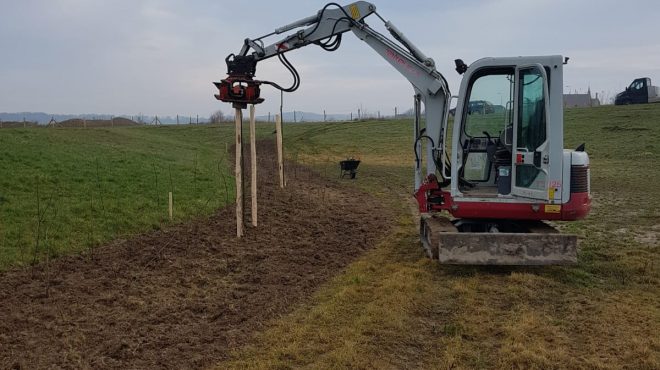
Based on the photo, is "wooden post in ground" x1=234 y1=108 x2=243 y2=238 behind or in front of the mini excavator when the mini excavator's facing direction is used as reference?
in front

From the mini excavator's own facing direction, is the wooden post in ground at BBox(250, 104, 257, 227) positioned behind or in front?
in front

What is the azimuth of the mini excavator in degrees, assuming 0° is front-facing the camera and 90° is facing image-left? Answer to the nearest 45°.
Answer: approximately 90°
